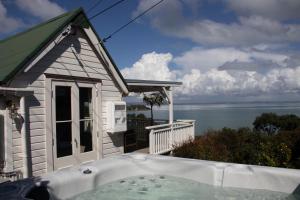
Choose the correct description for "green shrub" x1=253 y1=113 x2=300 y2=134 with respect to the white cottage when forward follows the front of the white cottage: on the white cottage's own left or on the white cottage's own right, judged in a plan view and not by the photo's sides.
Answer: on the white cottage's own left

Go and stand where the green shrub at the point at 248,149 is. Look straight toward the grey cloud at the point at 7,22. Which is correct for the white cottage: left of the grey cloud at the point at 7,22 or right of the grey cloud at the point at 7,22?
left

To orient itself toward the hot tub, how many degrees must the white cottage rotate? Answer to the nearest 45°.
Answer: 0° — it already faces it

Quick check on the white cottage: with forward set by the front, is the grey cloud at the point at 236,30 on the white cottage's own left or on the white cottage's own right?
on the white cottage's own left

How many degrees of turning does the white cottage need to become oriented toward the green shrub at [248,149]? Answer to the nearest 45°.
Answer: approximately 45° to its left

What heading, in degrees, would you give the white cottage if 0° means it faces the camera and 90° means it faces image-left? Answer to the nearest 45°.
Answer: approximately 315°

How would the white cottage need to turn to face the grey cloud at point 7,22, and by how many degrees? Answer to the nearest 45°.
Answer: approximately 180°
